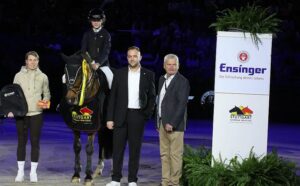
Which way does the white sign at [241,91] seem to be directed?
toward the camera

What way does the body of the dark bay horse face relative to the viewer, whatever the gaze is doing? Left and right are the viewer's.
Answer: facing the viewer

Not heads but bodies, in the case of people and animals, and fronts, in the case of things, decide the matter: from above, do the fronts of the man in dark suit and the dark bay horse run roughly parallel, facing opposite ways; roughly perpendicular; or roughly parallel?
roughly parallel

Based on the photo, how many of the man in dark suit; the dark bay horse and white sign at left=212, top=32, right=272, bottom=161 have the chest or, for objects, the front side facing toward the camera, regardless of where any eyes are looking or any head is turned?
3

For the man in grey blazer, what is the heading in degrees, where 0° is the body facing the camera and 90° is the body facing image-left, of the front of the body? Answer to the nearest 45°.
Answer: approximately 45°

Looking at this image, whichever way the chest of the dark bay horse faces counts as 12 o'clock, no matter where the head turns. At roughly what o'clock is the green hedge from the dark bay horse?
The green hedge is roughly at 10 o'clock from the dark bay horse.
